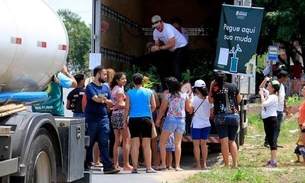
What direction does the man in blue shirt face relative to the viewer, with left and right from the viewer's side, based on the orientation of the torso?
facing the viewer and to the right of the viewer

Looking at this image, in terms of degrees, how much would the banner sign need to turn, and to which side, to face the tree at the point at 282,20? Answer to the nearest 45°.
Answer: approximately 180°

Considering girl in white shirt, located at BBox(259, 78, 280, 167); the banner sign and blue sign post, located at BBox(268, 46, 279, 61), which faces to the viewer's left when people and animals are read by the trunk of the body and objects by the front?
the girl in white shirt

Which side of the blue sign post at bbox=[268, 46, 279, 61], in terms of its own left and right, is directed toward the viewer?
front

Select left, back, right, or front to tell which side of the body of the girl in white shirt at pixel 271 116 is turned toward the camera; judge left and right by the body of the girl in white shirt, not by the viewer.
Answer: left

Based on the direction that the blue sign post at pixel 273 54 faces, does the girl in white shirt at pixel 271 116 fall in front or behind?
in front

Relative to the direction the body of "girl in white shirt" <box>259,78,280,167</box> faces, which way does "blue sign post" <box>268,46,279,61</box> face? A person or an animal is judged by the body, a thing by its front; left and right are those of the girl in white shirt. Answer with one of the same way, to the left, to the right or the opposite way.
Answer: to the left

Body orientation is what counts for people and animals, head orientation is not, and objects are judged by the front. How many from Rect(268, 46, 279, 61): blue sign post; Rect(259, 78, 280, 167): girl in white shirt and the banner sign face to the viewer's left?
1
